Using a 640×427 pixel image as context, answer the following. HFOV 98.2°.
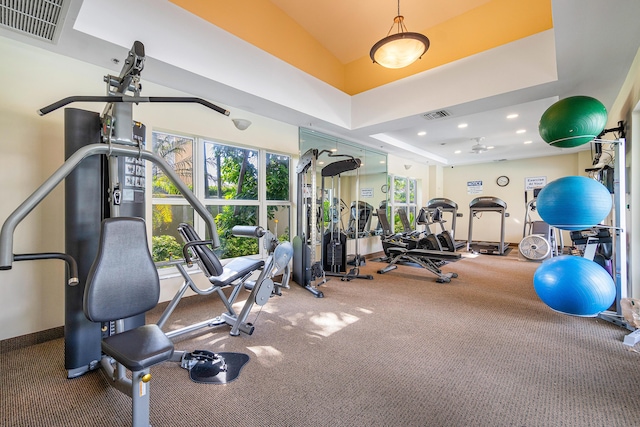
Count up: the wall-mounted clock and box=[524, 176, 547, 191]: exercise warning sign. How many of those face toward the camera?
2

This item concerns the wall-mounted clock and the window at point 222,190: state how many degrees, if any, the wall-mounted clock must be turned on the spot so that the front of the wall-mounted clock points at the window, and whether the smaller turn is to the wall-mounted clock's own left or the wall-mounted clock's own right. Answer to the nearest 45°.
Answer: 0° — it already faces it

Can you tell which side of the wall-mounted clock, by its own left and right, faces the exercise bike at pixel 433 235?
front

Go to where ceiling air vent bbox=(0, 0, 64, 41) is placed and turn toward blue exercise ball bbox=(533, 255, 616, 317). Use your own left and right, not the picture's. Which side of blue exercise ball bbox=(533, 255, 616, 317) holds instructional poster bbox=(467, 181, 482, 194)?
left

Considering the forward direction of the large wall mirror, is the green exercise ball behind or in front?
in front

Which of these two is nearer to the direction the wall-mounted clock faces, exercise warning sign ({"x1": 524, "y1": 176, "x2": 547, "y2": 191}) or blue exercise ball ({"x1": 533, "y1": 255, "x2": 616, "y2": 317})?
the blue exercise ball

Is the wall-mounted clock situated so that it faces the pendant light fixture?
yes

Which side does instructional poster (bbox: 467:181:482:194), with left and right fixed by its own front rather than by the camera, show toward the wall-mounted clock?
left

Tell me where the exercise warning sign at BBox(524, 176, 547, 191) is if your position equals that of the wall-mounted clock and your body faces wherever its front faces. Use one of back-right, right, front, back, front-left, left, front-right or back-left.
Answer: left

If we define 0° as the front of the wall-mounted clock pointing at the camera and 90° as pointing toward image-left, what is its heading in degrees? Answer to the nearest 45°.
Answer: approximately 0°
